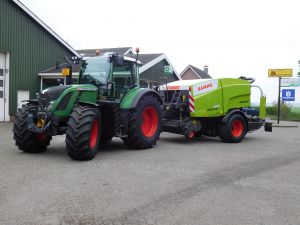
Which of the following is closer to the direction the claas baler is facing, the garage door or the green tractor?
the green tractor

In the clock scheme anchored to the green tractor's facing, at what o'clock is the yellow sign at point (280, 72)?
The yellow sign is roughly at 6 o'clock from the green tractor.

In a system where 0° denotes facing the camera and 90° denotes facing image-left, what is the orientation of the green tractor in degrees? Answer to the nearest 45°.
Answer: approximately 45°

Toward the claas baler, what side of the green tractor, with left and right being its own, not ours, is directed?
back

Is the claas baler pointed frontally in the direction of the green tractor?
yes

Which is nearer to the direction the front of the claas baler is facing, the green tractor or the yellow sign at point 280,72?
the green tractor

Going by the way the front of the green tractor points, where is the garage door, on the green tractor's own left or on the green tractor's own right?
on the green tractor's own right

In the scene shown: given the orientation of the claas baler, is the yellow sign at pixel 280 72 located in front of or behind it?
behind

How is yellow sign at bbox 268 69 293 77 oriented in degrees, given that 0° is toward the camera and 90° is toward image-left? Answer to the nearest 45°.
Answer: approximately 0°
